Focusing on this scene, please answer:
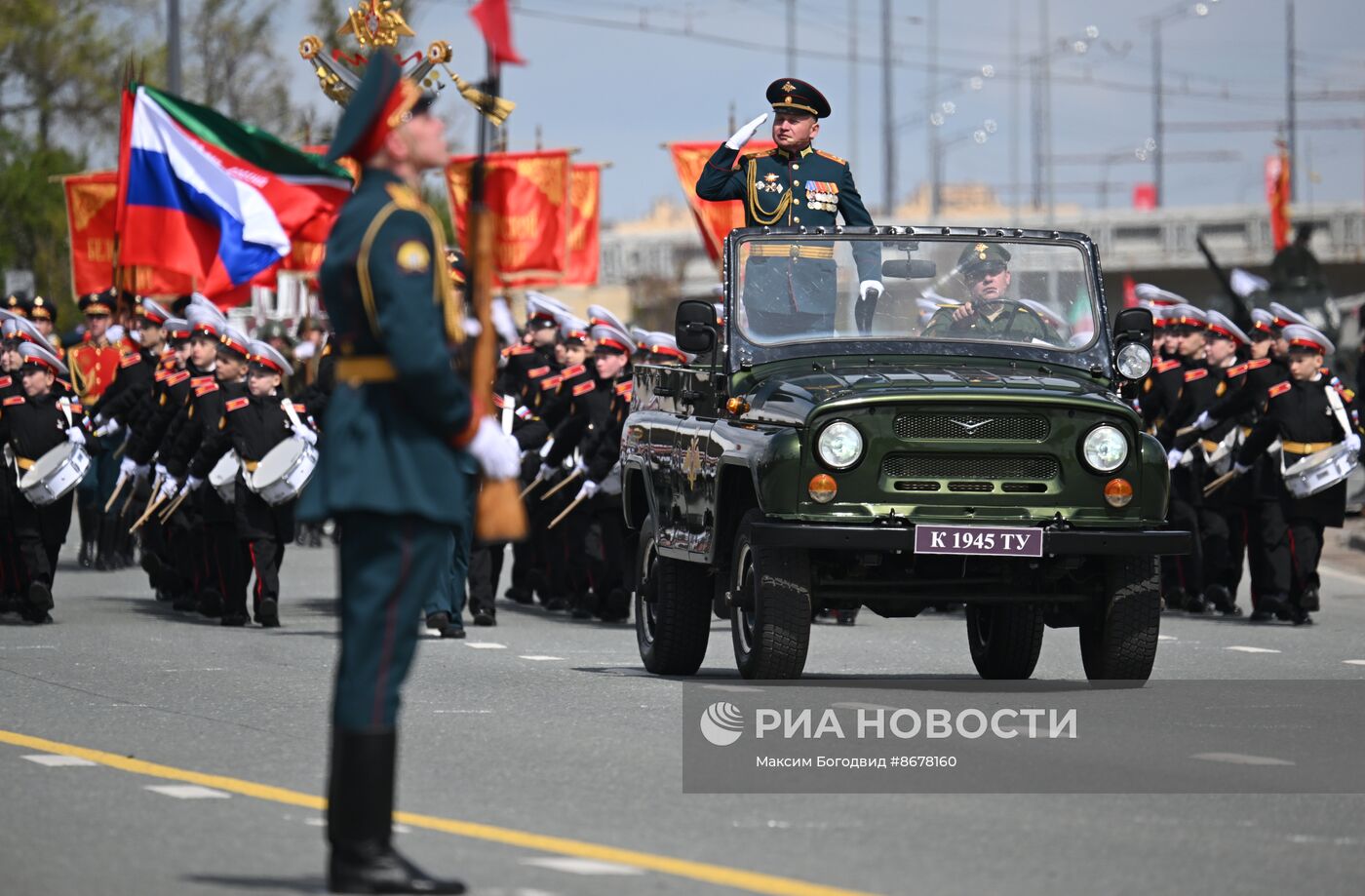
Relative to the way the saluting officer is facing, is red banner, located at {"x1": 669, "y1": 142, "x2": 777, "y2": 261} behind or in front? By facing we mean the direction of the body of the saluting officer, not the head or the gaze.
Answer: behind

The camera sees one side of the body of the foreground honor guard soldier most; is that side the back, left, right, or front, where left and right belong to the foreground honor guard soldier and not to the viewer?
right

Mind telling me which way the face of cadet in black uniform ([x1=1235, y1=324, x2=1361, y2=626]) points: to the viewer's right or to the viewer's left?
to the viewer's left

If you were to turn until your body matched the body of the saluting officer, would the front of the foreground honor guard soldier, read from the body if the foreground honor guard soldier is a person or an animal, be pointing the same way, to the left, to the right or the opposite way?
to the left

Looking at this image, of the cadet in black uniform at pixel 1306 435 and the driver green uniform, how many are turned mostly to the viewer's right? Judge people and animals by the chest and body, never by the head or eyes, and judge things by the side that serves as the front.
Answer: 0

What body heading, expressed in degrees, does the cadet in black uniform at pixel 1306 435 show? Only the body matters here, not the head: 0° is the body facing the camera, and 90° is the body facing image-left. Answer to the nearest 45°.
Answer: approximately 0°

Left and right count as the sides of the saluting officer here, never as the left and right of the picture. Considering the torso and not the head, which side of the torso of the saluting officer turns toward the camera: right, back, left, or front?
front

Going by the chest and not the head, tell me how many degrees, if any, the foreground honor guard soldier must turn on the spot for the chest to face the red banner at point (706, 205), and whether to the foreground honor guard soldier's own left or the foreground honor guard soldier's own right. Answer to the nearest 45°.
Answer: approximately 90° to the foreground honor guard soldier's own left

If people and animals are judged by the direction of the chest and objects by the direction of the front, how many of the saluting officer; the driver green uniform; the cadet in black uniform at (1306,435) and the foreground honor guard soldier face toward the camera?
3

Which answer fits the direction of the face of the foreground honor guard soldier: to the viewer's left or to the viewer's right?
to the viewer's right

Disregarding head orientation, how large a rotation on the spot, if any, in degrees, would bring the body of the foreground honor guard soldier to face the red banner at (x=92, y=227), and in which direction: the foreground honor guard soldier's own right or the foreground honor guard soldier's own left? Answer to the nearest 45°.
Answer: approximately 90° to the foreground honor guard soldier's own left

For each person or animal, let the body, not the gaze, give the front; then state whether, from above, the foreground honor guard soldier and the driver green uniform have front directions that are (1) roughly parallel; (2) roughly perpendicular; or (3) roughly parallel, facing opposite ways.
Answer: roughly perpendicular

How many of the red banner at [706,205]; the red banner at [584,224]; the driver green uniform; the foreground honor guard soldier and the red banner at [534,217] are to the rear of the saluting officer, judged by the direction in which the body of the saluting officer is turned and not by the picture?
3

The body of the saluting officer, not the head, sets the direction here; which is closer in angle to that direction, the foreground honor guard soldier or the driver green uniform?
the foreground honor guard soldier
